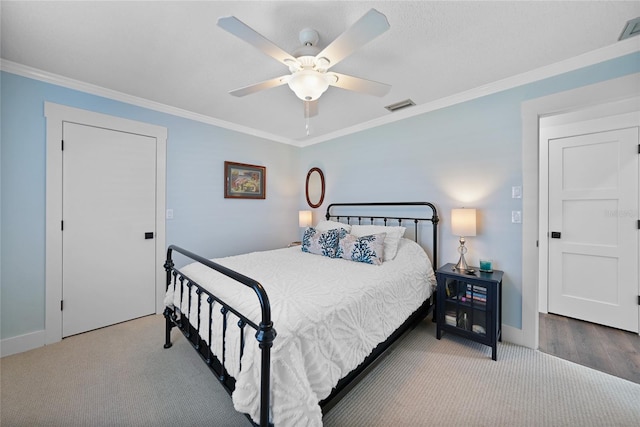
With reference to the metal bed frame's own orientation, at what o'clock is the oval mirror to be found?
The oval mirror is roughly at 5 o'clock from the metal bed frame.

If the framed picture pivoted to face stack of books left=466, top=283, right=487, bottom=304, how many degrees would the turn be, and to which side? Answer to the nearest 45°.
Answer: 0° — it already faces it

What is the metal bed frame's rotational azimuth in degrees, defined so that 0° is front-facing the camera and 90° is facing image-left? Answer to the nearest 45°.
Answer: approximately 45°

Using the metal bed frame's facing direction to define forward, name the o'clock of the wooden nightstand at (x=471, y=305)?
The wooden nightstand is roughly at 7 o'clock from the metal bed frame.

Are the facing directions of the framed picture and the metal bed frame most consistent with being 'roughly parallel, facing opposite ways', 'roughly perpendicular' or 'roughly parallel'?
roughly perpendicular

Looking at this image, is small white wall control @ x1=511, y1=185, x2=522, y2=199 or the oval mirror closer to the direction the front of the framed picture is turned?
the small white wall control

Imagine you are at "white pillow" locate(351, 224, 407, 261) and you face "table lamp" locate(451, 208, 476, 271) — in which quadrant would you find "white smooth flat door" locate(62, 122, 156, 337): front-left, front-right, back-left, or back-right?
back-right

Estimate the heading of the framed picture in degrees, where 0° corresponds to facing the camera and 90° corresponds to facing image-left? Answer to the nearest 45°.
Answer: approximately 315°

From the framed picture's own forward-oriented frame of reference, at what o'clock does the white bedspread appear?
The white bedspread is roughly at 1 o'clock from the framed picture.
